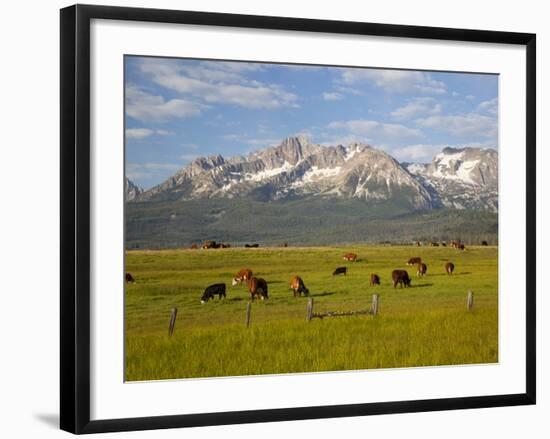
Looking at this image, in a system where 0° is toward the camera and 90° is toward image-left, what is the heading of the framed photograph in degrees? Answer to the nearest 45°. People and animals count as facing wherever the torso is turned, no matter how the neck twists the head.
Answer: approximately 315°
